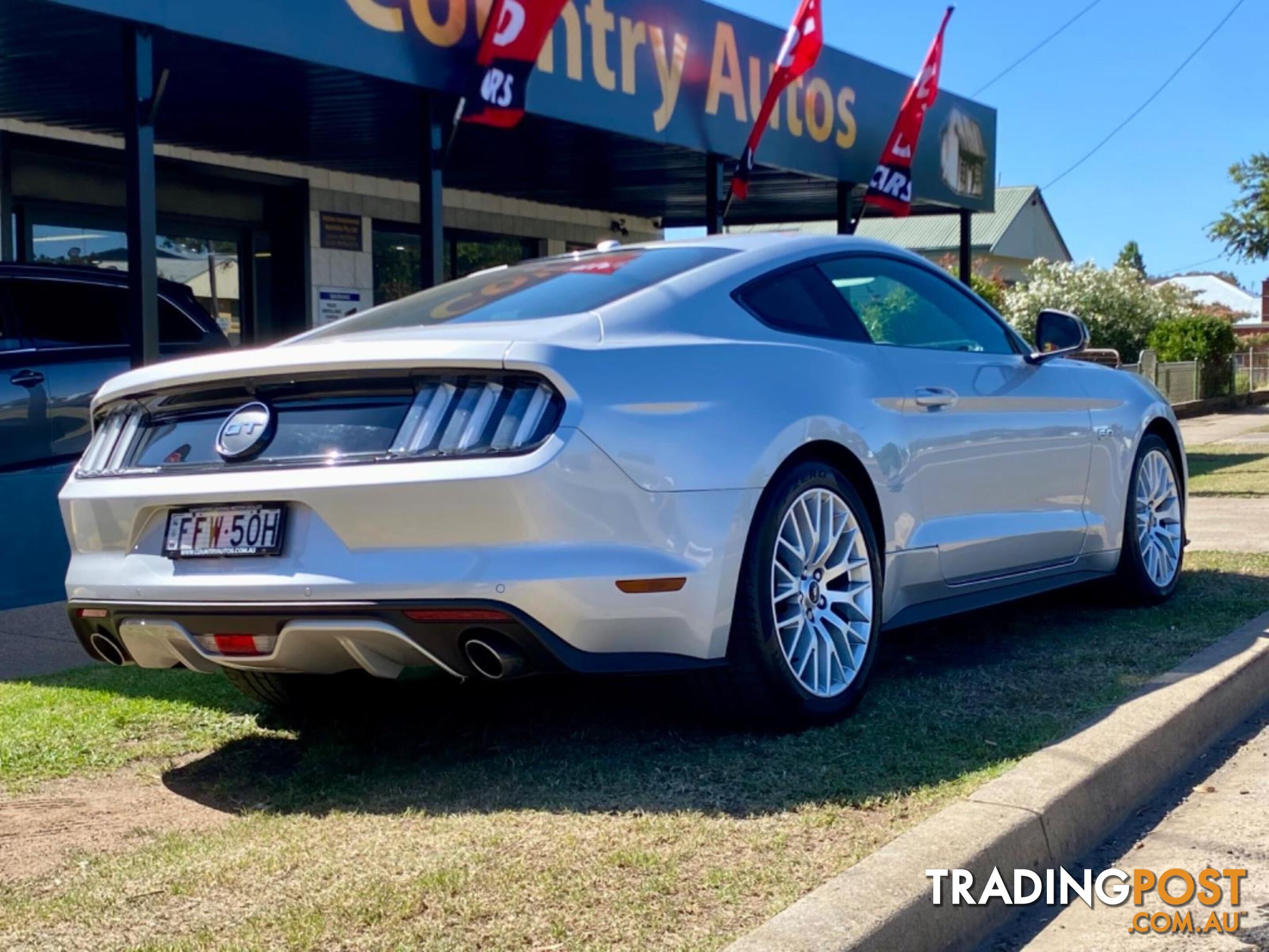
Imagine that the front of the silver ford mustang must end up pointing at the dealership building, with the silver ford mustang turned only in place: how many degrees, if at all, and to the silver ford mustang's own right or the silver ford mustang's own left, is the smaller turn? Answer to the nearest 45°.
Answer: approximately 45° to the silver ford mustang's own left

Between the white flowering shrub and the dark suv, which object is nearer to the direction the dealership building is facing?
the dark suv

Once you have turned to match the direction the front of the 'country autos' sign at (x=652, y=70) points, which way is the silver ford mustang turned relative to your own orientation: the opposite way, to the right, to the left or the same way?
to the left

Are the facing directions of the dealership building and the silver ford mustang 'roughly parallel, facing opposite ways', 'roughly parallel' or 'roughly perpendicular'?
roughly perpendicular

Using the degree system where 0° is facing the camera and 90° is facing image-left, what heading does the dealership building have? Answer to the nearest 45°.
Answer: approximately 315°

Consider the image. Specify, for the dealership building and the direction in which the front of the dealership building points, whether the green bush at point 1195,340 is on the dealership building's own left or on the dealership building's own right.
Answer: on the dealership building's own left

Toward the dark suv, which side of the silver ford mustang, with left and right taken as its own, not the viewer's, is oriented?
left

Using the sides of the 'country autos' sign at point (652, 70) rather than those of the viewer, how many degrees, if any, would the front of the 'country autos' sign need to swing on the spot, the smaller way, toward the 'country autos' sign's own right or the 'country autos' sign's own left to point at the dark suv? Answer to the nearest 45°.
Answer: approximately 90° to the 'country autos' sign's own right

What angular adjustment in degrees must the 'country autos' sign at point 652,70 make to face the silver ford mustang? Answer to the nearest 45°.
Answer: approximately 45° to its right

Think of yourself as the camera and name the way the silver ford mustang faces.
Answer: facing away from the viewer and to the right of the viewer

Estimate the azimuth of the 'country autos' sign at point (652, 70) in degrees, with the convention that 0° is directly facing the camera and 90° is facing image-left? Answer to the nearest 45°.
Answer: approximately 315°

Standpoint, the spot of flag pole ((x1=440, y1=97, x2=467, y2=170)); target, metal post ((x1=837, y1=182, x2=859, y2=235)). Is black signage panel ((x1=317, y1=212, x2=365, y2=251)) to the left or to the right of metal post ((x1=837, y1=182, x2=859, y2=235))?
left
